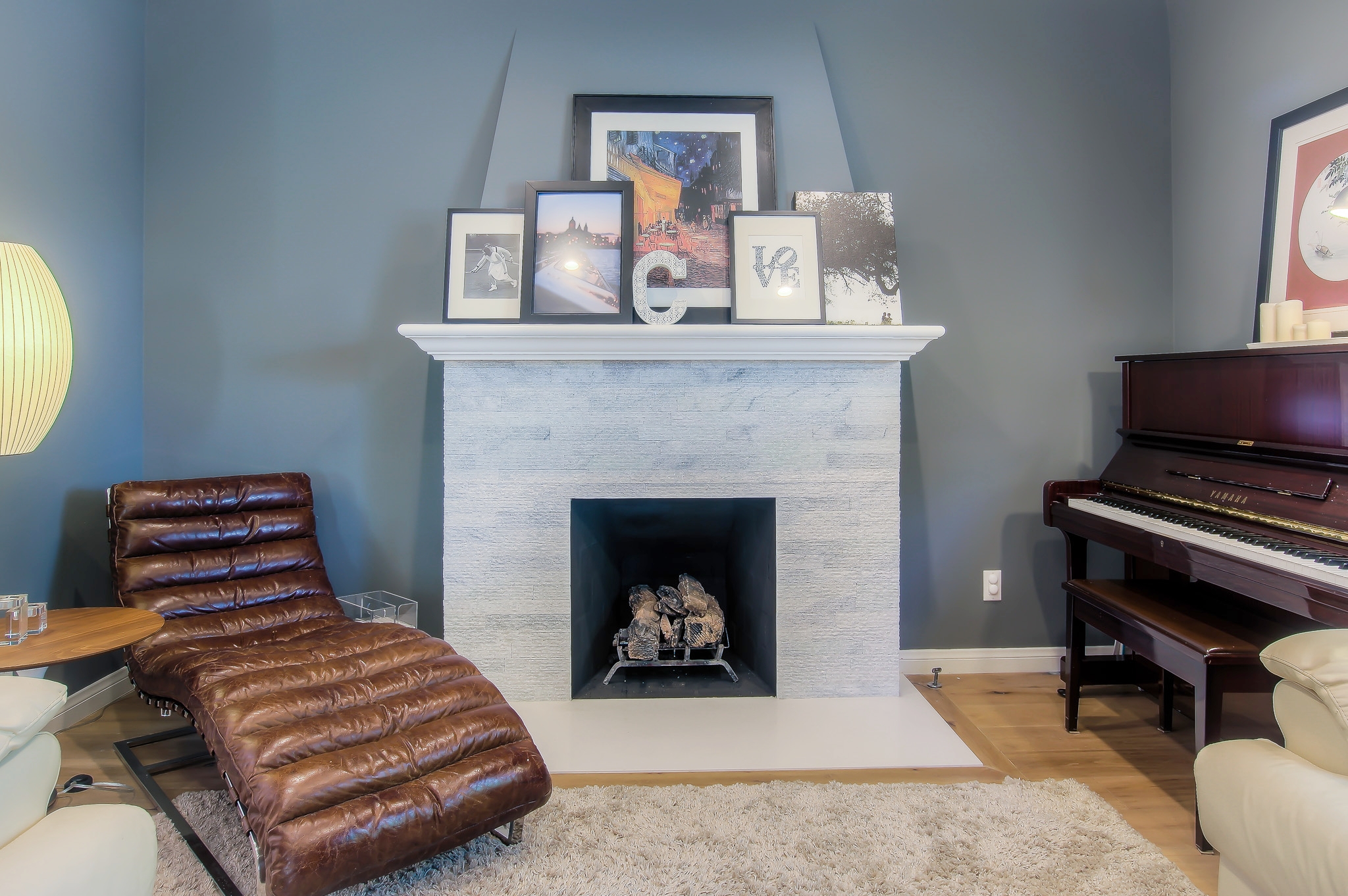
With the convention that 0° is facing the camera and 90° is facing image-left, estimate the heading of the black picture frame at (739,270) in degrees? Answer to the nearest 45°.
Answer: approximately 0°

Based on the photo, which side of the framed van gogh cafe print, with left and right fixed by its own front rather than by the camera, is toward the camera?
front

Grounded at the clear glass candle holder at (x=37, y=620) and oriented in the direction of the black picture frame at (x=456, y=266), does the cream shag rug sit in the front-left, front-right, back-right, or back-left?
front-right

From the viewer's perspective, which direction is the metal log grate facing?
toward the camera

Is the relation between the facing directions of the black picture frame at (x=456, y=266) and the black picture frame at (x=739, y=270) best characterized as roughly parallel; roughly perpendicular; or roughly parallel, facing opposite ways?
roughly parallel

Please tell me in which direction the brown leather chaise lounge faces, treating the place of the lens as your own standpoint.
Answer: facing the viewer and to the right of the viewer

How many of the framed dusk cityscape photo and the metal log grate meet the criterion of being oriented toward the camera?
2

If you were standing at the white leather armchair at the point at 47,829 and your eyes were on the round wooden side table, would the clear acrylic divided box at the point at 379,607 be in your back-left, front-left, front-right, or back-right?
front-right

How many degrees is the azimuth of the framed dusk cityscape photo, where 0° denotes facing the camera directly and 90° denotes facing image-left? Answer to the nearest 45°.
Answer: approximately 0°

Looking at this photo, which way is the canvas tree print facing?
toward the camera

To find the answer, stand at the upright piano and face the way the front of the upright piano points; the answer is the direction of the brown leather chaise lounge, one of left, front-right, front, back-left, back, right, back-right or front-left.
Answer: front

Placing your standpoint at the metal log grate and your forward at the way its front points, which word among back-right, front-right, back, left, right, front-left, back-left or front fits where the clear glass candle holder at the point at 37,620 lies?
front-right

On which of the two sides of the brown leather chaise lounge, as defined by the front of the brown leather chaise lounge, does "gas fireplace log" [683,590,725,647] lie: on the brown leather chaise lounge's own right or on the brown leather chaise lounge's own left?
on the brown leather chaise lounge's own left

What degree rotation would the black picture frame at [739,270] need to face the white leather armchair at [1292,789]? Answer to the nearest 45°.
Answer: approximately 45° to its left
